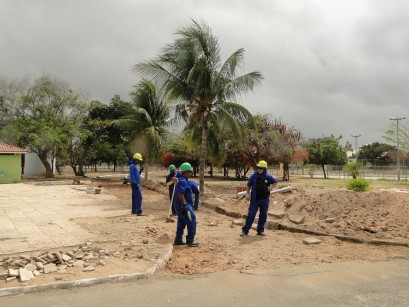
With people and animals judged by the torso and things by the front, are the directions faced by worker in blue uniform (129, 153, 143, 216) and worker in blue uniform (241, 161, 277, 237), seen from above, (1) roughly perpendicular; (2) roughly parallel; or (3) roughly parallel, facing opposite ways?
roughly perpendicular

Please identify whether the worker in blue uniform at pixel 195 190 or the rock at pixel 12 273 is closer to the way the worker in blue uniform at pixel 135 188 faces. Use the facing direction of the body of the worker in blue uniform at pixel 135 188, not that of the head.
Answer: the worker in blue uniform

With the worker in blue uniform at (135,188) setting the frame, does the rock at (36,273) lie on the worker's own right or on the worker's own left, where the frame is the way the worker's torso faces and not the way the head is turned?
on the worker's own right

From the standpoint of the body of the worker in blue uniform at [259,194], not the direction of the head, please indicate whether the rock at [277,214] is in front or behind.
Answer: behind

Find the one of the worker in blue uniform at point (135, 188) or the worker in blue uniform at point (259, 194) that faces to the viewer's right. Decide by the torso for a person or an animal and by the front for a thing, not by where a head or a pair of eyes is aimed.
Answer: the worker in blue uniform at point (135, 188)

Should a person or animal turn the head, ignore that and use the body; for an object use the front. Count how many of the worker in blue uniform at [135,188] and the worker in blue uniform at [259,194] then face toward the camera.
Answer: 1

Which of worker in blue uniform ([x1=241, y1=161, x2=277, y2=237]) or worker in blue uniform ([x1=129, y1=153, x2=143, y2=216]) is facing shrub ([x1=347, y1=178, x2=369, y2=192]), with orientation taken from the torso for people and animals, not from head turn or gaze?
worker in blue uniform ([x1=129, y1=153, x2=143, y2=216])

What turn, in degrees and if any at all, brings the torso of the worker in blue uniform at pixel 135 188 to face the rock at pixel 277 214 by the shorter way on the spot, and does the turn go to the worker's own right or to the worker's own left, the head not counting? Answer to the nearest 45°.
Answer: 0° — they already face it

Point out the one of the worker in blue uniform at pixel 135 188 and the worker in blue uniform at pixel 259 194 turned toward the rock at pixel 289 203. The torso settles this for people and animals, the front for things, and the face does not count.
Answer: the worker in blue uniform at pixel 135 188

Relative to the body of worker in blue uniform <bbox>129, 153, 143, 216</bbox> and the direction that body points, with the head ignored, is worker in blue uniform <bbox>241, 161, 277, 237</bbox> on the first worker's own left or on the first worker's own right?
on the first worker's own right

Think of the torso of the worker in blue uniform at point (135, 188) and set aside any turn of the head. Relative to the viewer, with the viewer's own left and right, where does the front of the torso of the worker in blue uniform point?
facing to the right of the viewer

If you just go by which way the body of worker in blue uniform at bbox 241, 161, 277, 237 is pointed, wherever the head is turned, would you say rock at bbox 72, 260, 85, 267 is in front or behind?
in front

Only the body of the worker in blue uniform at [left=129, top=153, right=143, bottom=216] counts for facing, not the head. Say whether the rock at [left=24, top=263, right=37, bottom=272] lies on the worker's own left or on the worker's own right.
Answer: on the worker's own right

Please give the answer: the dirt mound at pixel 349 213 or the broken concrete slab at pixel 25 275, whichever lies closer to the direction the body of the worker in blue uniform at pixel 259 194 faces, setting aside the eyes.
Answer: the broken concrete slab
